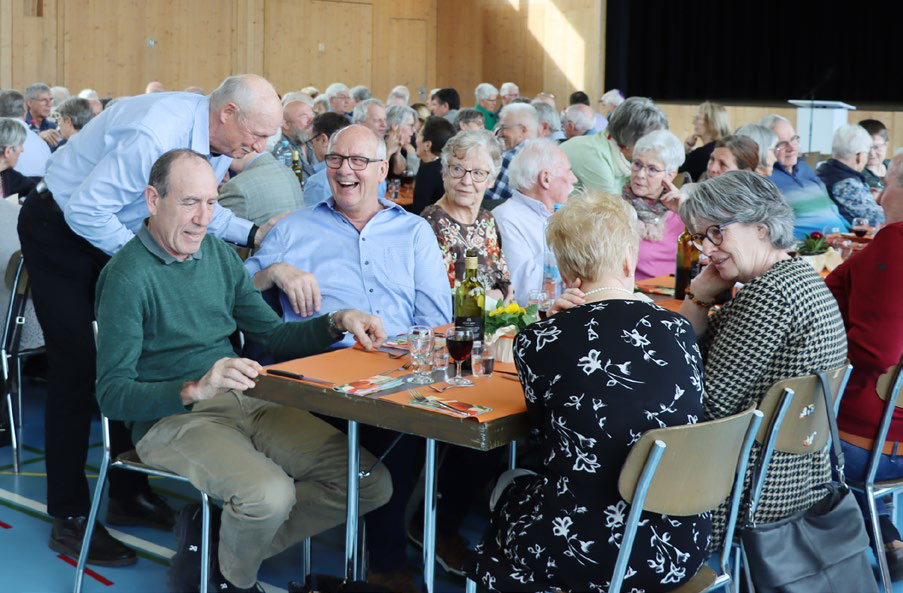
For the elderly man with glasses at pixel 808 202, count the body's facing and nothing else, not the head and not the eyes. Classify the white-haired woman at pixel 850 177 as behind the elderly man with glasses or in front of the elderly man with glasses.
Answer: behind

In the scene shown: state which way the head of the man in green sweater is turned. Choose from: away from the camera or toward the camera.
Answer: toward the camera

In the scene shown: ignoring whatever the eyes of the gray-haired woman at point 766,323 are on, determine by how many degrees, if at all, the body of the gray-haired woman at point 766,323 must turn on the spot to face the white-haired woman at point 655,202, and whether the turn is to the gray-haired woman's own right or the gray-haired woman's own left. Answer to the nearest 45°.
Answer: approximately 90° to the gray-haired woman's own right

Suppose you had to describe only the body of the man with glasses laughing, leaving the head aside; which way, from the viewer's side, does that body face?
toward the camera

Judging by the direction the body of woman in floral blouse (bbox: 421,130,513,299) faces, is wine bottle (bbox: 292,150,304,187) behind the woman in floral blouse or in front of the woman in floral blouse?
behind

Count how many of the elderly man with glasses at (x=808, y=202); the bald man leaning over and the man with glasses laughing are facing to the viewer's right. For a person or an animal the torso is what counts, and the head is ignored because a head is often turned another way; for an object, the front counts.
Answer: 1

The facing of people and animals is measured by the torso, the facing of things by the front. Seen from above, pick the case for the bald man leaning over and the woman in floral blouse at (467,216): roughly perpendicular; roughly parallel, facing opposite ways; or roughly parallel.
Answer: roughly perpendicular

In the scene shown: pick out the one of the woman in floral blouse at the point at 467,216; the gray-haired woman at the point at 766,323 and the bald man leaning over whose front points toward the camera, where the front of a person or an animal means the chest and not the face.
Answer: the woman in floral blouse

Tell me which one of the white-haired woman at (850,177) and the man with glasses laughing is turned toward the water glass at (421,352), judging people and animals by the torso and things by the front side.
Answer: the man with glasses laughing

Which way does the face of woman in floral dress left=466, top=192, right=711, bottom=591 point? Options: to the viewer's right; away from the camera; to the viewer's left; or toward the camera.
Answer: away from the camera

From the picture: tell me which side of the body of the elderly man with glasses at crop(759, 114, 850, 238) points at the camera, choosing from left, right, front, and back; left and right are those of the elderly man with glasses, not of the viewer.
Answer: front

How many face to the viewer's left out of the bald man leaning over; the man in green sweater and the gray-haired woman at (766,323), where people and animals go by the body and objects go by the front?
1

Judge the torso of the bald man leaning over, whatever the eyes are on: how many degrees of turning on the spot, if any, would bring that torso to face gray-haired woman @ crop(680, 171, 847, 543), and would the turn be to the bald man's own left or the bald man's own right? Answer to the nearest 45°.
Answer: approximately 45° to the bald man's own right

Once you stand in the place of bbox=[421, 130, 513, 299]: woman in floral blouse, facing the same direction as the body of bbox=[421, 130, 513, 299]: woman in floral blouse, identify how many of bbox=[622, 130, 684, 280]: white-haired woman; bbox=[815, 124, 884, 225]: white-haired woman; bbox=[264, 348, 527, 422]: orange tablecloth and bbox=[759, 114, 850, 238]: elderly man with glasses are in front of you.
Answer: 1

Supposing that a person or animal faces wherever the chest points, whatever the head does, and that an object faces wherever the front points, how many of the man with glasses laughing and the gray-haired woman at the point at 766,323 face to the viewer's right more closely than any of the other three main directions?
0

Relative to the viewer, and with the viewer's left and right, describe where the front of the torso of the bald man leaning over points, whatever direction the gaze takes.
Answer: facing to the right of the viewer

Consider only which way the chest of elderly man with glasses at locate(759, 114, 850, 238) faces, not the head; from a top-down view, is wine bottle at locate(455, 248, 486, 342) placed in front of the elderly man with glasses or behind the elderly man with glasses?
in front

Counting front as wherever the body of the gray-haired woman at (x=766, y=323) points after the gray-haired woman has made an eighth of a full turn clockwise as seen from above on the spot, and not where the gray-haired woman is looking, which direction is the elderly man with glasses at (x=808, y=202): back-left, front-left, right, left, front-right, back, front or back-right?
front-right
